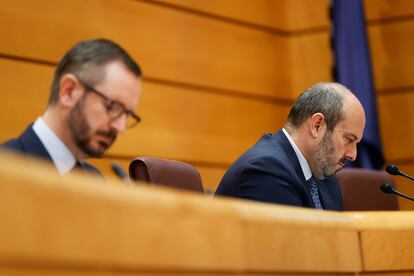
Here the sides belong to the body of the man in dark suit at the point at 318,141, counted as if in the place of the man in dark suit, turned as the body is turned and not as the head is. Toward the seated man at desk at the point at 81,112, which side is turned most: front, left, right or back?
right

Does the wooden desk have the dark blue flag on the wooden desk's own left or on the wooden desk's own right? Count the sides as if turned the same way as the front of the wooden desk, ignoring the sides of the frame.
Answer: on the wooden desk's own left

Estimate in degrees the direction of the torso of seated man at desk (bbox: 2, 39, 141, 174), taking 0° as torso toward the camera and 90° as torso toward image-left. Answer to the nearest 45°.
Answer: approximately 315°

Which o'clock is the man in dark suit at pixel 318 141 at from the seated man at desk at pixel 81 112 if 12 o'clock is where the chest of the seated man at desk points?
The man in dark suit is roughly at 9 o'clock from the seated man at desk.

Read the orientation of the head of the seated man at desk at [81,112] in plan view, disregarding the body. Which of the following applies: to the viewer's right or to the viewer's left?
to the viewer's right

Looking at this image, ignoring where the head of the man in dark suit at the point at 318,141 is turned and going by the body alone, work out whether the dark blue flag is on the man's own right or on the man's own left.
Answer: on the man's own left
